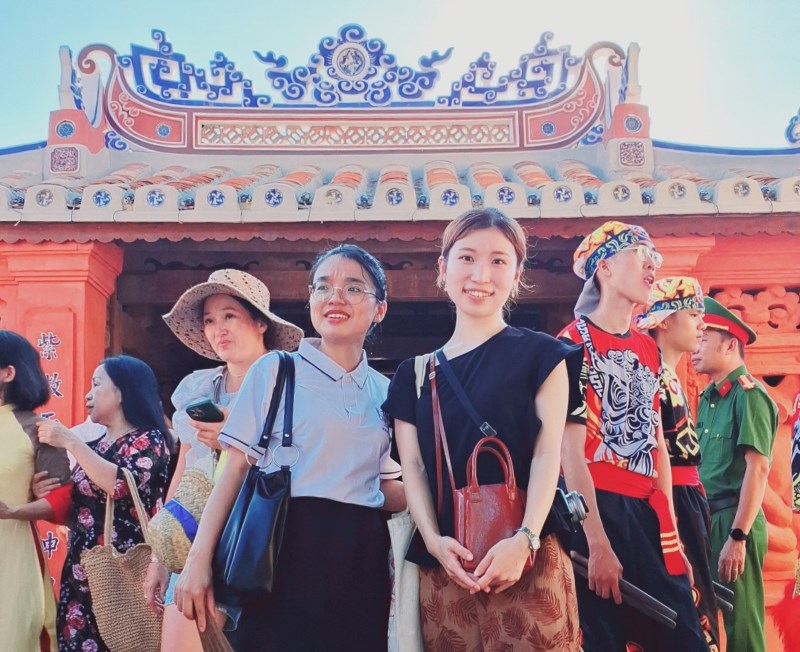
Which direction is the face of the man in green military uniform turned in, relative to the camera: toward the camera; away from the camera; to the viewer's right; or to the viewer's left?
to the viewer's left

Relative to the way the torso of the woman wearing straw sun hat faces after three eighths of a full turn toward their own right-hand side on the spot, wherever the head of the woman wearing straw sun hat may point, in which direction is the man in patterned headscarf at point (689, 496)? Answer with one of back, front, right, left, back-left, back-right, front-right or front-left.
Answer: right

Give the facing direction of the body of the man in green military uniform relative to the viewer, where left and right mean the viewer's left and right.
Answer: facing the viewer and to the left of the viewer

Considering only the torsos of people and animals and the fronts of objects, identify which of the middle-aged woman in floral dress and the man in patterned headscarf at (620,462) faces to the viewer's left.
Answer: the middle-aged woman in floral dress

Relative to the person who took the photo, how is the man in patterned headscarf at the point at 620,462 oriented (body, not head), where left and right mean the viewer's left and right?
facing the viewer and to the right of the viewer

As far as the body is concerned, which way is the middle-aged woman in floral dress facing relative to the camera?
to the viewer's left

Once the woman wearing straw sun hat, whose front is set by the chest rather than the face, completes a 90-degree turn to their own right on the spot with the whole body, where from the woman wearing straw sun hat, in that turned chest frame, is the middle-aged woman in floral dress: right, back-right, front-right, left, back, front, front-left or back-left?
front

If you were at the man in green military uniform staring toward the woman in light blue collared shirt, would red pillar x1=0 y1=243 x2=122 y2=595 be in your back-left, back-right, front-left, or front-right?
front-right

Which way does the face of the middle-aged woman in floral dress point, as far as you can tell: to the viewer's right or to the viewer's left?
to the viewer's left

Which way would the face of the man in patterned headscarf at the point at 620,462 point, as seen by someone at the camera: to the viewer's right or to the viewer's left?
to the viewer's right

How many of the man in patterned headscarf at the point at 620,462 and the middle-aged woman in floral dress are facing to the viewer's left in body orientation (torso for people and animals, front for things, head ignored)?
1

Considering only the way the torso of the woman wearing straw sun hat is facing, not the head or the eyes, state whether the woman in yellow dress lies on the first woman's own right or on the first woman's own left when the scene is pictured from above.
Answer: on the first woman's own right

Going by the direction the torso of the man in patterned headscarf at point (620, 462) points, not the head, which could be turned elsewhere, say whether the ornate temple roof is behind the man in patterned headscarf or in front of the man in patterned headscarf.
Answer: behind
